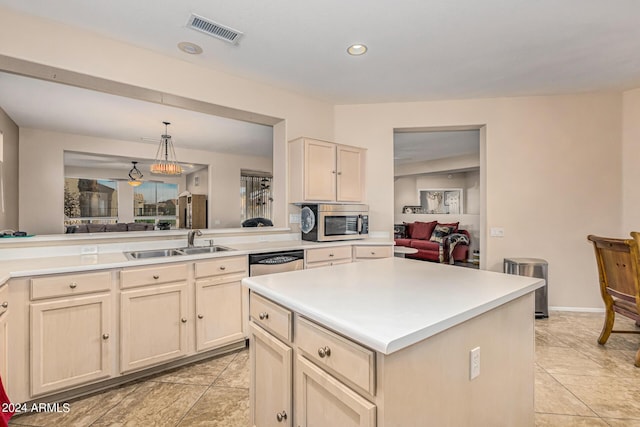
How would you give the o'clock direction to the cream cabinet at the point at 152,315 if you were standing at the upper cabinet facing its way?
The cream cabinet is roughly at 3 o'clock from the upper cabinet.

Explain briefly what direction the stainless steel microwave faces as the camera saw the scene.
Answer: facing the viewer and to the right of the viewer

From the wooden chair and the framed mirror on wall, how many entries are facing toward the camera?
1

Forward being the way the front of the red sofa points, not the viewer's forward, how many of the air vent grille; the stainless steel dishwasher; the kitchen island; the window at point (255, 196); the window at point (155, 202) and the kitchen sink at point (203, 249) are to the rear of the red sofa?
0

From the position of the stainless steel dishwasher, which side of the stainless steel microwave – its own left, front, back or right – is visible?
right

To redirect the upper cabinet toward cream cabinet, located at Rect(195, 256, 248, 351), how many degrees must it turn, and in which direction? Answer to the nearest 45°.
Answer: approximately 90° to its right

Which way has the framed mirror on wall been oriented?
toward the camera

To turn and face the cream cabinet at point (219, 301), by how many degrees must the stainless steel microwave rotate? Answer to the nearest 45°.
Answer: approximately 90° to its right

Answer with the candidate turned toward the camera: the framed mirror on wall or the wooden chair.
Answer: the framed mirror on wall

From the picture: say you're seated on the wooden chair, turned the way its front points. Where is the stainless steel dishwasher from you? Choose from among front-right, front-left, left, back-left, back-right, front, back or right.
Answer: back

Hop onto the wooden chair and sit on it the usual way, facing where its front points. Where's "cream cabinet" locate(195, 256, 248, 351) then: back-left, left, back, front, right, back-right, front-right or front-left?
back

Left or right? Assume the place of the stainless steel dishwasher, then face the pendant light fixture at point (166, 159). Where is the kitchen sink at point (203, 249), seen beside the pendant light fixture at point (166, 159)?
left

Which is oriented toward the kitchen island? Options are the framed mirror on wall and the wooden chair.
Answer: the framed mirror on wall

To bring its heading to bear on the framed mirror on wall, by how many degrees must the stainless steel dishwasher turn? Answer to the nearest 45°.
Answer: approximately 90° to its left

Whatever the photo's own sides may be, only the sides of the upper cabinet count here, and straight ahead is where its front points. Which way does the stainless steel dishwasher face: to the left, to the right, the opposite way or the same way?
the same way

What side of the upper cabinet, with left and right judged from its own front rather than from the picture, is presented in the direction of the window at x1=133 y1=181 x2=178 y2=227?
back

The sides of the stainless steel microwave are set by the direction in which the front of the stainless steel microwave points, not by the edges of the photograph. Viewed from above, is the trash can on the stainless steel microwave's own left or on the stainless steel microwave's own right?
on the stainless steel microwave's own left

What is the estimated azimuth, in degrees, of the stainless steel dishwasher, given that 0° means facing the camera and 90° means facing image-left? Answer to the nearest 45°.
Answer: approximately 315°
